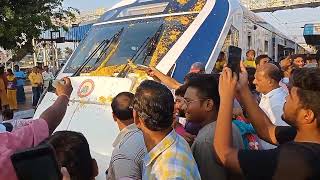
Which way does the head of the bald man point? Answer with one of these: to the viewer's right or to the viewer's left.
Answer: to the viewer's left

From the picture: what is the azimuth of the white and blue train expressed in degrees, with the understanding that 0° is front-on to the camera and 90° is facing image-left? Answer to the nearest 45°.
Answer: approximately 45°

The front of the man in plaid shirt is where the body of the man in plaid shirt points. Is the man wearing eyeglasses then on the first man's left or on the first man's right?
on the first man's right

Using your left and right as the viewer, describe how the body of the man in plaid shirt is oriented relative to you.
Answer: facing away from the viewer and to the left of the viewer

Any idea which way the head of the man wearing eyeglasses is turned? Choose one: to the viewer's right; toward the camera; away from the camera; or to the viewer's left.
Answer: to the viewer's left
